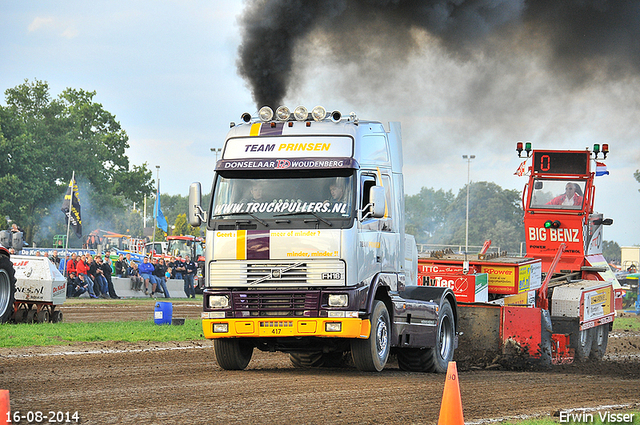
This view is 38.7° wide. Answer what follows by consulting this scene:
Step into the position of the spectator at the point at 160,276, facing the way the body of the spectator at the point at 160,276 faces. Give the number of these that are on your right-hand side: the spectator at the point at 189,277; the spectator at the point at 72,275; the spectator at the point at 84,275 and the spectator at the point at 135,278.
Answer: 3

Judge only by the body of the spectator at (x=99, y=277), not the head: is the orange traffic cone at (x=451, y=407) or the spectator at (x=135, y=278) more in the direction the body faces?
the orange traffic cone

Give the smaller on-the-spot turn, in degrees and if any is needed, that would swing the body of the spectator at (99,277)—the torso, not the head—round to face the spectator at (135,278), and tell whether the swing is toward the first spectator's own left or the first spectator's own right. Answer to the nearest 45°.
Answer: approximately 90° to the first spectator's own left

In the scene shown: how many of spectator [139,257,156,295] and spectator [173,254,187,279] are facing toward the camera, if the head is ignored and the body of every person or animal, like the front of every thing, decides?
2

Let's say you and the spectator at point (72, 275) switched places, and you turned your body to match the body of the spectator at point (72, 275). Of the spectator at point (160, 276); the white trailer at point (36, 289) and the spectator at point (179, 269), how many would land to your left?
2

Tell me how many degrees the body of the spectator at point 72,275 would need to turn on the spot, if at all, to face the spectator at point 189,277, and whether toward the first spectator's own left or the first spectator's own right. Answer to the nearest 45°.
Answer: approximately 90° to the first spectator's own left
